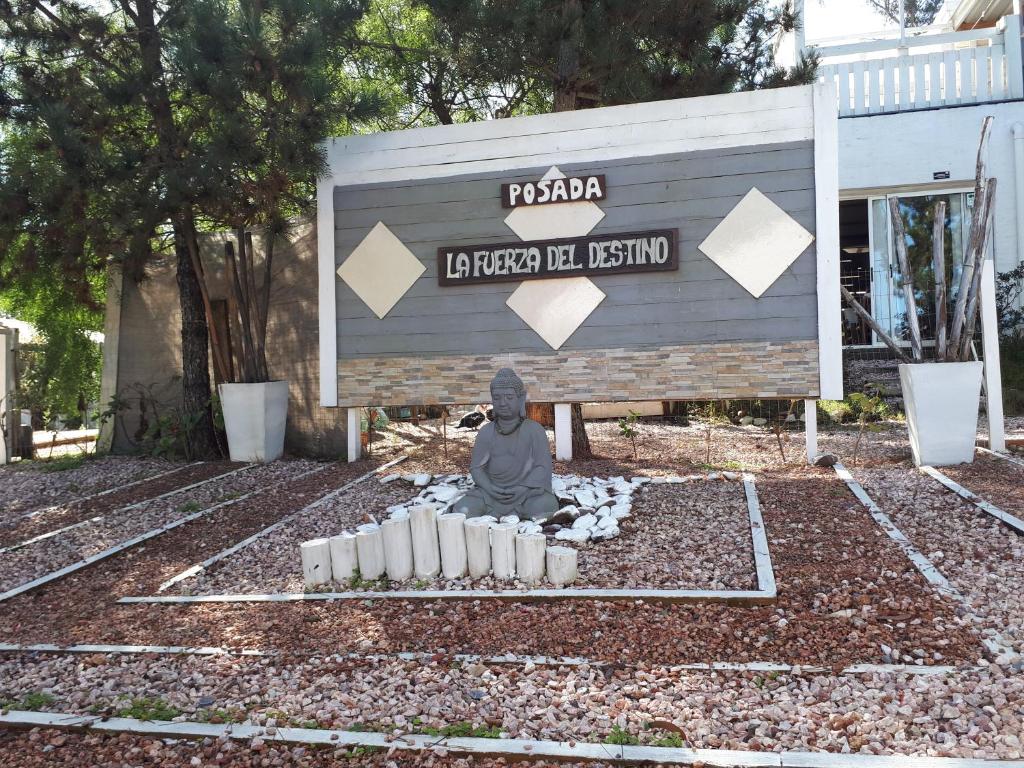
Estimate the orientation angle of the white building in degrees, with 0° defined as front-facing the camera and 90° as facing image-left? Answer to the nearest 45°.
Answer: approximately 0°

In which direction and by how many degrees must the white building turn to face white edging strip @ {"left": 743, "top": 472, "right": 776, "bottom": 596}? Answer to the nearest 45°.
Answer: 0° — it already faces it

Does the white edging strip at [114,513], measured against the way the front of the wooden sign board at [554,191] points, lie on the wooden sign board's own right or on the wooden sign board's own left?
on the wooden sign board's own right

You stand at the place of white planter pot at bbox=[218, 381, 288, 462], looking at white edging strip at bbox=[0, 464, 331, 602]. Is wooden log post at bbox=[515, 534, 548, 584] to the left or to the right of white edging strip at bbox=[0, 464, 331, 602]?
left

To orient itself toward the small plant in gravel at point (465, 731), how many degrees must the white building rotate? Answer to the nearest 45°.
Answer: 0° — it already faces it

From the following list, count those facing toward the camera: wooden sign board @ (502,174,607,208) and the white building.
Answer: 2

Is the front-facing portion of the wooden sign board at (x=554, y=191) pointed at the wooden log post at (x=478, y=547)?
yes

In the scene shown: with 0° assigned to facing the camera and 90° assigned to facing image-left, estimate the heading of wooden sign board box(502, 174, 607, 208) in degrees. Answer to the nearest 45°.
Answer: approximately 0°

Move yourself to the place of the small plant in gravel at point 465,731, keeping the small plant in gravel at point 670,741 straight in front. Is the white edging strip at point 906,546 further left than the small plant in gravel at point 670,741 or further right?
left

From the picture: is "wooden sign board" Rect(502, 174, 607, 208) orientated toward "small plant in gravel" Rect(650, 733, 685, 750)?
yes
